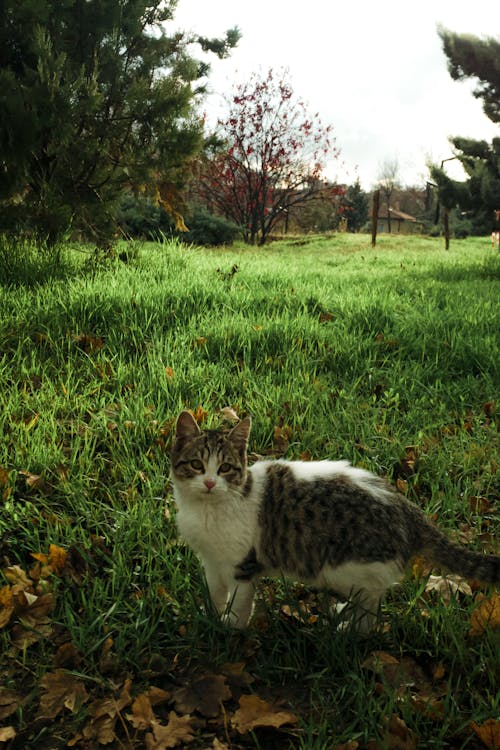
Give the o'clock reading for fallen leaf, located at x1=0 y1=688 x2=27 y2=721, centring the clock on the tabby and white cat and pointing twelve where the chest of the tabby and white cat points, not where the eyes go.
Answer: The fallen leaf is roughly at 11 o'clock from the tabby and white cat.

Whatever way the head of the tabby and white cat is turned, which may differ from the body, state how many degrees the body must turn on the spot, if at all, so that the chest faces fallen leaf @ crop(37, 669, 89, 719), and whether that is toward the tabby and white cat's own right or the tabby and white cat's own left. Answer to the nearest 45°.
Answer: approximately 45° to the tabby and white cat's own left

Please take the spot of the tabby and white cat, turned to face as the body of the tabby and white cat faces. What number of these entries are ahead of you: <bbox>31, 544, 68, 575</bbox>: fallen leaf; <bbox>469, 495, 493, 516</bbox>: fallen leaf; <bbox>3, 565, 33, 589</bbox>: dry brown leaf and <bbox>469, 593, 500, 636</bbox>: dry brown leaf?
2

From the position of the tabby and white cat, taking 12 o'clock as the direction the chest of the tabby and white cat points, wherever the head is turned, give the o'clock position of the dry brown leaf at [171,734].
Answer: The dry brown leaf is roughly at 10 o'clock from the tabby and white cat.

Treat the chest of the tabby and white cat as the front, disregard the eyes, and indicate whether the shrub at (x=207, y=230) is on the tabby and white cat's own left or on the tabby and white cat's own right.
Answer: on the tabby and white cat's own right

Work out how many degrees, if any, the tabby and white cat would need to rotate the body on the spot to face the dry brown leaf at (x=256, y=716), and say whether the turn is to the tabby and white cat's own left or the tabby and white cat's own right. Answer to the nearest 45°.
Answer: approximately 90° to the tabby and white cat's own left

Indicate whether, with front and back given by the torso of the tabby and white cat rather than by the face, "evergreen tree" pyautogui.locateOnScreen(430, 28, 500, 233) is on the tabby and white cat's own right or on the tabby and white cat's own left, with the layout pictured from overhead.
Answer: on the tabby and white cat's own right

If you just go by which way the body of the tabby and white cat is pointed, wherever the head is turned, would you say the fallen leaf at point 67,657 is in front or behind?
in front

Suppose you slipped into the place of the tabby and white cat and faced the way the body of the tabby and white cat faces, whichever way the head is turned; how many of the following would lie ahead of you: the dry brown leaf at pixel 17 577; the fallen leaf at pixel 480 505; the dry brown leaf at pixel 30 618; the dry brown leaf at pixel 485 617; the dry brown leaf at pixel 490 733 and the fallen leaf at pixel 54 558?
3

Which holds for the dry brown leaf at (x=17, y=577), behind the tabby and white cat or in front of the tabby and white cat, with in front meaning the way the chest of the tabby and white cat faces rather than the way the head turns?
in front

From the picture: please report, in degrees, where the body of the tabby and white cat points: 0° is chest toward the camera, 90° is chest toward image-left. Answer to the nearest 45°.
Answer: approximately 90°

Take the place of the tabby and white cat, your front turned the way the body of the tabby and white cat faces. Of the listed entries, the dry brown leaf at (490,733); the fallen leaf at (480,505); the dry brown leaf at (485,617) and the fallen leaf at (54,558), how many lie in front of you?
1

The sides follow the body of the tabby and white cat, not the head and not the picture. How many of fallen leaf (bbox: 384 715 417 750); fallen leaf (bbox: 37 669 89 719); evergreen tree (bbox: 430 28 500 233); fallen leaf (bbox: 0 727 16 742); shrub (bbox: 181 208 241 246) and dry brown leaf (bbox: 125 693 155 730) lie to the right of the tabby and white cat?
2

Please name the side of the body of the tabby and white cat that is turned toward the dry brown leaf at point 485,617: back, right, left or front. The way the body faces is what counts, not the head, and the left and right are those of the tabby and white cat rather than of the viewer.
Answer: back
